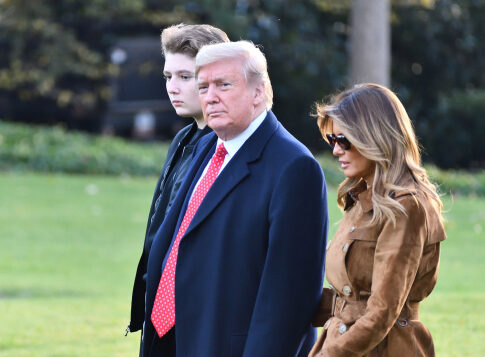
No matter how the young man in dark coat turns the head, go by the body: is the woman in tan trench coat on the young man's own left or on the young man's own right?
on the young man's own left
